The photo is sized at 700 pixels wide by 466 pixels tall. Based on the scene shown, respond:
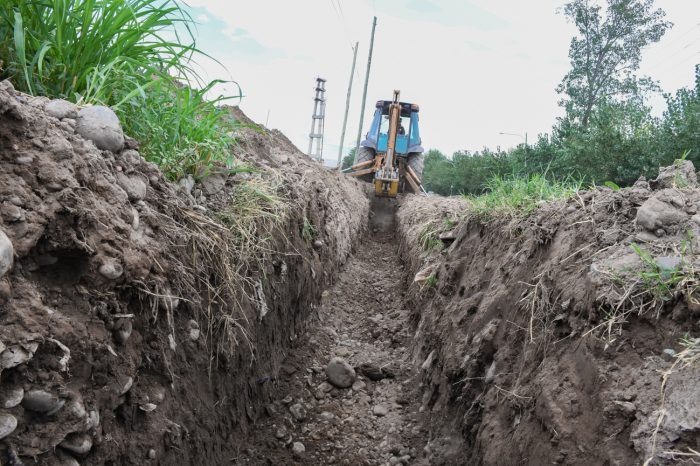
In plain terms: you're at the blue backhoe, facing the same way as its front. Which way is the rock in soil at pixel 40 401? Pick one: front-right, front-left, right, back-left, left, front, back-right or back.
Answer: back

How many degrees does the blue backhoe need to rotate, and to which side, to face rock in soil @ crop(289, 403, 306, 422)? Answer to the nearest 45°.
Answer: approximately 180°

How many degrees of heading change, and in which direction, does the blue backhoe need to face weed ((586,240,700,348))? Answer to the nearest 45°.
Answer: approximately 180°

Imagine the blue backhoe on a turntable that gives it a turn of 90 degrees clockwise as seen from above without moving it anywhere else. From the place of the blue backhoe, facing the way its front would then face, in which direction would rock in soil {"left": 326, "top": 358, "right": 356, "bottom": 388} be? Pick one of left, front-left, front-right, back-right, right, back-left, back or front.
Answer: right

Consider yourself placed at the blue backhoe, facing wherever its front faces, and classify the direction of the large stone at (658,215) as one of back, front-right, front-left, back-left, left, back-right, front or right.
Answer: back

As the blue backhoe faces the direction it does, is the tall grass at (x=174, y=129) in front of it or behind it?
behind

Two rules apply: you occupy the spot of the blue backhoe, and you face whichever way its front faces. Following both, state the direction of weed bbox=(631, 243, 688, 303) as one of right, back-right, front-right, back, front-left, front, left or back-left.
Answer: back

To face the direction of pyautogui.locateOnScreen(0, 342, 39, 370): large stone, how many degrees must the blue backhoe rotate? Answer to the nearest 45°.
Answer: approximately 180°

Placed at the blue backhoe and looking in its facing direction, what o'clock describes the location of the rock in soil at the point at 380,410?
The rock in soil is roughly at 6 o'clock from the blue backhoe.

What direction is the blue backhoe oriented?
away from the camera

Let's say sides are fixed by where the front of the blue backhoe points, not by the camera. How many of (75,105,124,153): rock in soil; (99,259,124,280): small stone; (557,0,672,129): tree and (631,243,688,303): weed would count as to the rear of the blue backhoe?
3

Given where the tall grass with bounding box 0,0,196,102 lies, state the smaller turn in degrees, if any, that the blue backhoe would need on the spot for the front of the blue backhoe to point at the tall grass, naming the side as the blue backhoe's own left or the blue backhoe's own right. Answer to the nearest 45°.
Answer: approximately 180°

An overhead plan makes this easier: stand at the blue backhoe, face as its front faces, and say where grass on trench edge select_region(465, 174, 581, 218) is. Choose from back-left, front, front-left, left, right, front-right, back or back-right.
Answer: back
